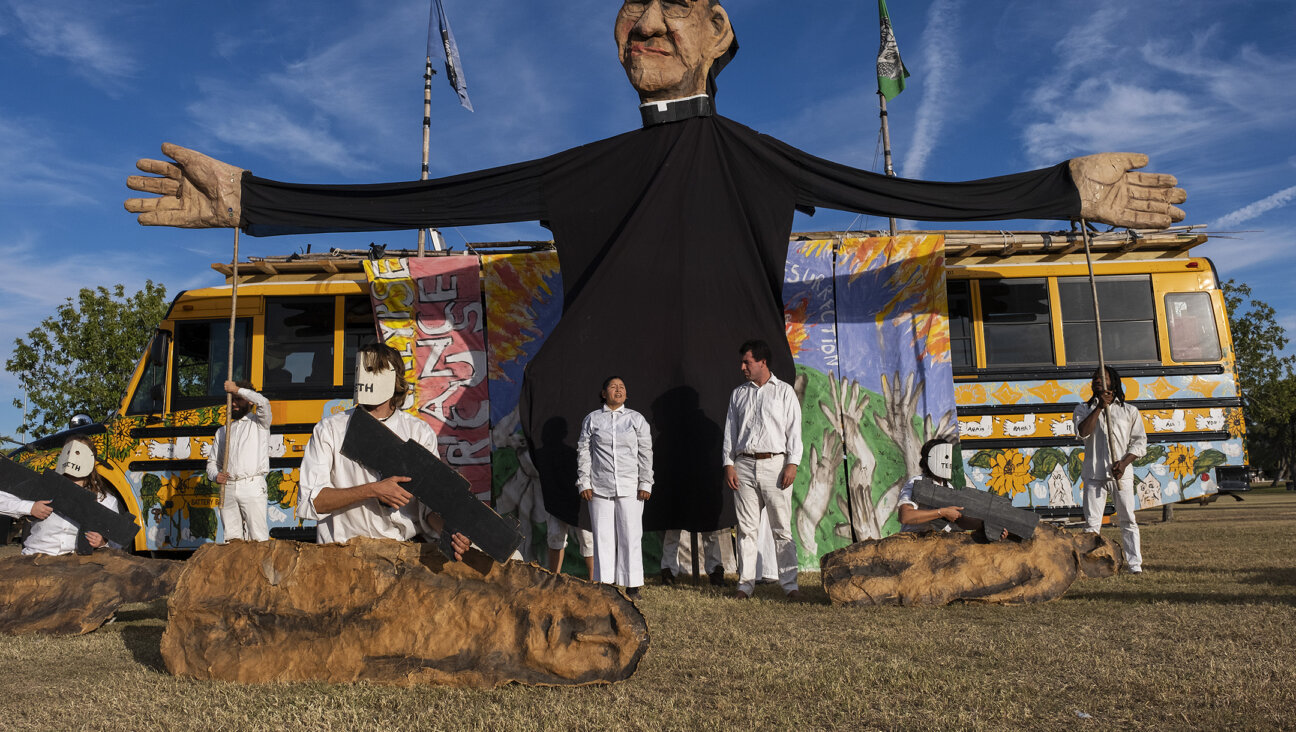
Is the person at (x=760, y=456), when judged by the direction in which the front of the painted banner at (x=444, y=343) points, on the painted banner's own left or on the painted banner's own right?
on the painted banner's own left

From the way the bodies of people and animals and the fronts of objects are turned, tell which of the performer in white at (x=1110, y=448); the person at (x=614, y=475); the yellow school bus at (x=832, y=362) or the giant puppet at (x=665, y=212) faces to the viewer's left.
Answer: the yellow school bus

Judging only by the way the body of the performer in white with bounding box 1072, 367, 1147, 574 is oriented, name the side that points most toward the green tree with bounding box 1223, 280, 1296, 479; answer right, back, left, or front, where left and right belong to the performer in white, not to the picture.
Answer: back

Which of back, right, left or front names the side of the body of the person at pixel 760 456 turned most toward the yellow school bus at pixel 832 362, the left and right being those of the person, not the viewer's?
back

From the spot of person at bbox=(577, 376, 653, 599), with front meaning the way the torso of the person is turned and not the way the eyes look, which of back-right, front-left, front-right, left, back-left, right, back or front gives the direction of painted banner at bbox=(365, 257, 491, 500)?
back-right

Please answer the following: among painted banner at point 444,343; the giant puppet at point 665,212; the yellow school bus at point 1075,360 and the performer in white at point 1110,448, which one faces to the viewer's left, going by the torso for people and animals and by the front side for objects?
the yellow school bus

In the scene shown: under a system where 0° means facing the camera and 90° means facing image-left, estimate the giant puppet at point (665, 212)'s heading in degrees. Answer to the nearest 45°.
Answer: approximately 0°

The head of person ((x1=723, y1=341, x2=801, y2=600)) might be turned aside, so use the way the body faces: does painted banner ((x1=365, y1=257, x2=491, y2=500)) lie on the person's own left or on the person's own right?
on the person's own right

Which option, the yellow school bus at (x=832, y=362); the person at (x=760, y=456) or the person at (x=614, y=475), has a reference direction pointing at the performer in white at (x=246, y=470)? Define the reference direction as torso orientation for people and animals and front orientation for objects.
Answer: the yellow school bus

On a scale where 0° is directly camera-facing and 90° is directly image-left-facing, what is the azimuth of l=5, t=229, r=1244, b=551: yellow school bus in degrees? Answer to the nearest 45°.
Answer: approximately 90°

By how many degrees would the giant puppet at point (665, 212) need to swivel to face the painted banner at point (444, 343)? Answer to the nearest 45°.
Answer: approximately 135° to its right
